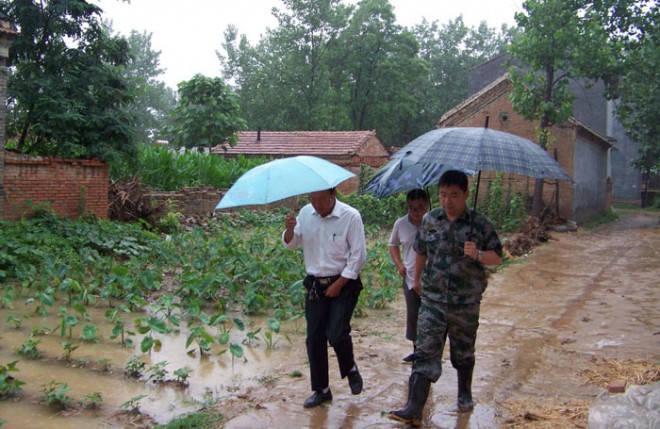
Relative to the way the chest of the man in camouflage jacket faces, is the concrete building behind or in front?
behind

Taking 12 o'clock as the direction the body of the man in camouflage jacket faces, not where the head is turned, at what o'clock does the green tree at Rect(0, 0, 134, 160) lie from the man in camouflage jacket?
The green tree is roughly at 3 o'clock from the man in camouflage jacket.

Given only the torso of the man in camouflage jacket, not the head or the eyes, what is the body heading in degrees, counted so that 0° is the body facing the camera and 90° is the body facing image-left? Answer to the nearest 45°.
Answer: approximately 45°

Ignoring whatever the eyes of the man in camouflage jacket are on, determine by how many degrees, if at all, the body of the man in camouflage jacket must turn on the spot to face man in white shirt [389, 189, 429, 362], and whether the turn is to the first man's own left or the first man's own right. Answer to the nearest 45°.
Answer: approximately 135° to the first man's own right

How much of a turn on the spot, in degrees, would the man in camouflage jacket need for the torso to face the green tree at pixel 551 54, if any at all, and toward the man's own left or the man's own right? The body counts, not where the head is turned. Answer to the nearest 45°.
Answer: approximately 135° to the man's own right

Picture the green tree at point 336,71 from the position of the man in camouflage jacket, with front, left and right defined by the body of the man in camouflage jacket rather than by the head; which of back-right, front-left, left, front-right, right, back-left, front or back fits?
back-right

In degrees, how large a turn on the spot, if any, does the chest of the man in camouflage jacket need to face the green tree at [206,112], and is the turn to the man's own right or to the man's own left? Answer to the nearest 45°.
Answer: approximately 90° to the man's own right

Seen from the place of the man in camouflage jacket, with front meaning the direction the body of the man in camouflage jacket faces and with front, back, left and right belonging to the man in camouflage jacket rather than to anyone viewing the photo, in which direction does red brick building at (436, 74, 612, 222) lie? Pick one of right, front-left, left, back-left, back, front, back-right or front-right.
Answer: back-right

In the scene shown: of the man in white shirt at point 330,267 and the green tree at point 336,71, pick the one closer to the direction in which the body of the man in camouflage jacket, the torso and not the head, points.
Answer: the man in white shirt

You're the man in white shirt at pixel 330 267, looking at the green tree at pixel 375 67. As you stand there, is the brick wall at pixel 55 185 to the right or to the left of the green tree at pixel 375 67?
left
